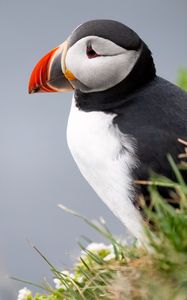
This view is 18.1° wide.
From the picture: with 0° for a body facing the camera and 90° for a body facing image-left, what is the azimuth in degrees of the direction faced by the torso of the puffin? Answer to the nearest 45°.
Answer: approximately 90°

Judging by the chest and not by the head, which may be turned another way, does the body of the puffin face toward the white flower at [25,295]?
yes
